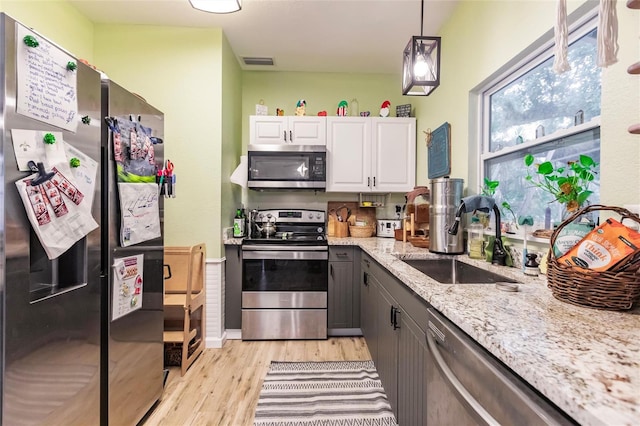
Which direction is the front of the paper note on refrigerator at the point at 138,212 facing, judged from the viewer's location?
facing the viewer and to the right of the viewer

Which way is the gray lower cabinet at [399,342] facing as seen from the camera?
to the viewer's left

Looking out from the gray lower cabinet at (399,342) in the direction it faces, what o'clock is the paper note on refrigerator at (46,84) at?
The paper note on refrigerator is roughly at 11 o'clock from the gray lower cabinet.

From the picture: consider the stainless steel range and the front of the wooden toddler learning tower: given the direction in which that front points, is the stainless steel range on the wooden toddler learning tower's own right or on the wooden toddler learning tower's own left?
on the wooden toddler learning tower's own left

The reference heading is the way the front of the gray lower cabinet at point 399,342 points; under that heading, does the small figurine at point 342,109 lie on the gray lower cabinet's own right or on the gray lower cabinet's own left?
on the gray lower cabinet's own right

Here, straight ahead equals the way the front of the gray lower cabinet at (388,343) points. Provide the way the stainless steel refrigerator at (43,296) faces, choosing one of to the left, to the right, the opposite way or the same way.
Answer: the opposite way

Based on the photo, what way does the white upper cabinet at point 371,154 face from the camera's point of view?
toward the camera

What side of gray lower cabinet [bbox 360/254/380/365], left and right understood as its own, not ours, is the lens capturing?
left
